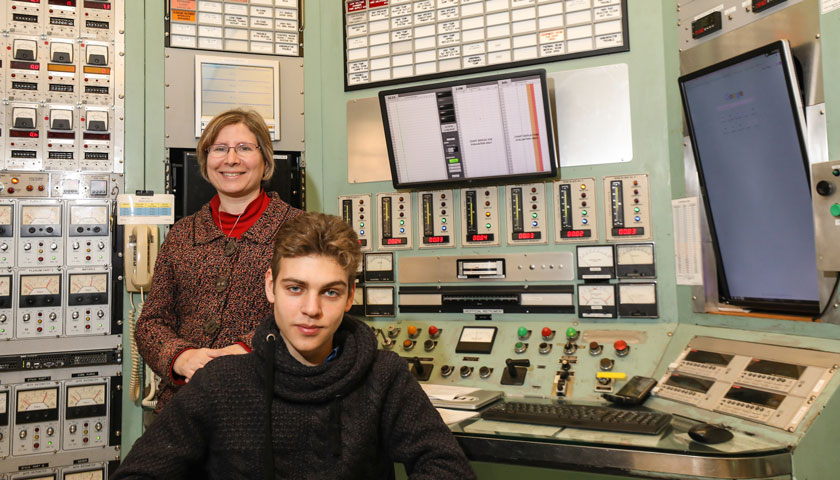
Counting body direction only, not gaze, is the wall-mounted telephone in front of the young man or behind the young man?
behind

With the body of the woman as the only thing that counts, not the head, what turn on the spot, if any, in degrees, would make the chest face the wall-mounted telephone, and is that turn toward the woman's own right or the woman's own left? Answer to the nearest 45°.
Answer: approximately 180°

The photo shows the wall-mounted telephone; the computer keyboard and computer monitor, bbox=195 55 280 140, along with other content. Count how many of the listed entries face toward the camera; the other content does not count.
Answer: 3

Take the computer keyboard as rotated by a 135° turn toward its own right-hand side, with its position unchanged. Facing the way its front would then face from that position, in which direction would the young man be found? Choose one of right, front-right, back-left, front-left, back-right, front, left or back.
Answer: left

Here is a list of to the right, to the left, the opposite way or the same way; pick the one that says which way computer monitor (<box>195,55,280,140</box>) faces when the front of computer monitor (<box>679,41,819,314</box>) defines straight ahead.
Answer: to the left

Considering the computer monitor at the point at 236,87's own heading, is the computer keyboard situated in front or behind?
in front

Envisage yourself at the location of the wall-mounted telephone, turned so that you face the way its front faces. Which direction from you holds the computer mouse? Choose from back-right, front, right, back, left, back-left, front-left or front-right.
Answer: front-left

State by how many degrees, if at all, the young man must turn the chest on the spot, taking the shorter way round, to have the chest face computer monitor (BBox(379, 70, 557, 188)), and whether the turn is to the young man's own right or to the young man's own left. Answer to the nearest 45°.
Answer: approximately 135° to the young man's own left

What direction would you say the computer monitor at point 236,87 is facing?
toward the camera

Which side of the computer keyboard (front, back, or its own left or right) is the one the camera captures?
front

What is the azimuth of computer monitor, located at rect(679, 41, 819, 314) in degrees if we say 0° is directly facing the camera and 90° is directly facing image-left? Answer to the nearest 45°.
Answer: approximately 45°

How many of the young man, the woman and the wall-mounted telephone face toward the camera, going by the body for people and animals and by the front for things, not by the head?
3

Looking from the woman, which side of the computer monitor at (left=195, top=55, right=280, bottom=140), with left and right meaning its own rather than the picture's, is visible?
front

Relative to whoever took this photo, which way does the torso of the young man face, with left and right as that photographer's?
facing the viewer

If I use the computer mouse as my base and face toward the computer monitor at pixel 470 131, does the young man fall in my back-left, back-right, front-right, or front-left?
front-left
